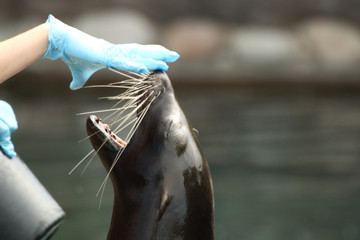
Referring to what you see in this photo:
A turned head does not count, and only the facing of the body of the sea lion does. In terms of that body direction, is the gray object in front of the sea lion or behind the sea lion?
in front

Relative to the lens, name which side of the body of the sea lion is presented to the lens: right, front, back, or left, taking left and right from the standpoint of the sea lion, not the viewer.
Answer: left
